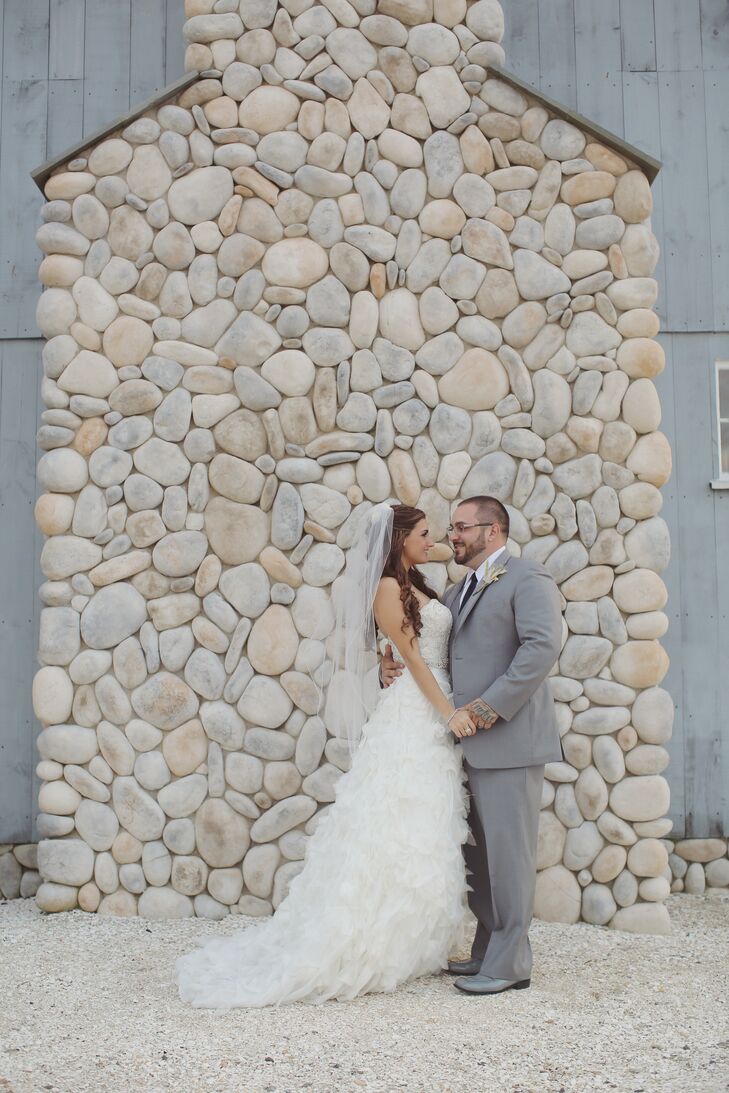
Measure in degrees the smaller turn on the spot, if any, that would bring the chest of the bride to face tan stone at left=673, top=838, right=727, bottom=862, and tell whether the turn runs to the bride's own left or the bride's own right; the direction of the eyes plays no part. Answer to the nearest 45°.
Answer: approximately 45° to the bride's own left

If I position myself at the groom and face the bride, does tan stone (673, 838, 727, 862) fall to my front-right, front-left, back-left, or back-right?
back-right

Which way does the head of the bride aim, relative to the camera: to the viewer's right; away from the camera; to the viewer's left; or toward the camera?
to the viewer's right

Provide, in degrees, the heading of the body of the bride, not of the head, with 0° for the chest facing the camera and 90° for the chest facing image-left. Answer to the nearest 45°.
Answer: approximately 270°
